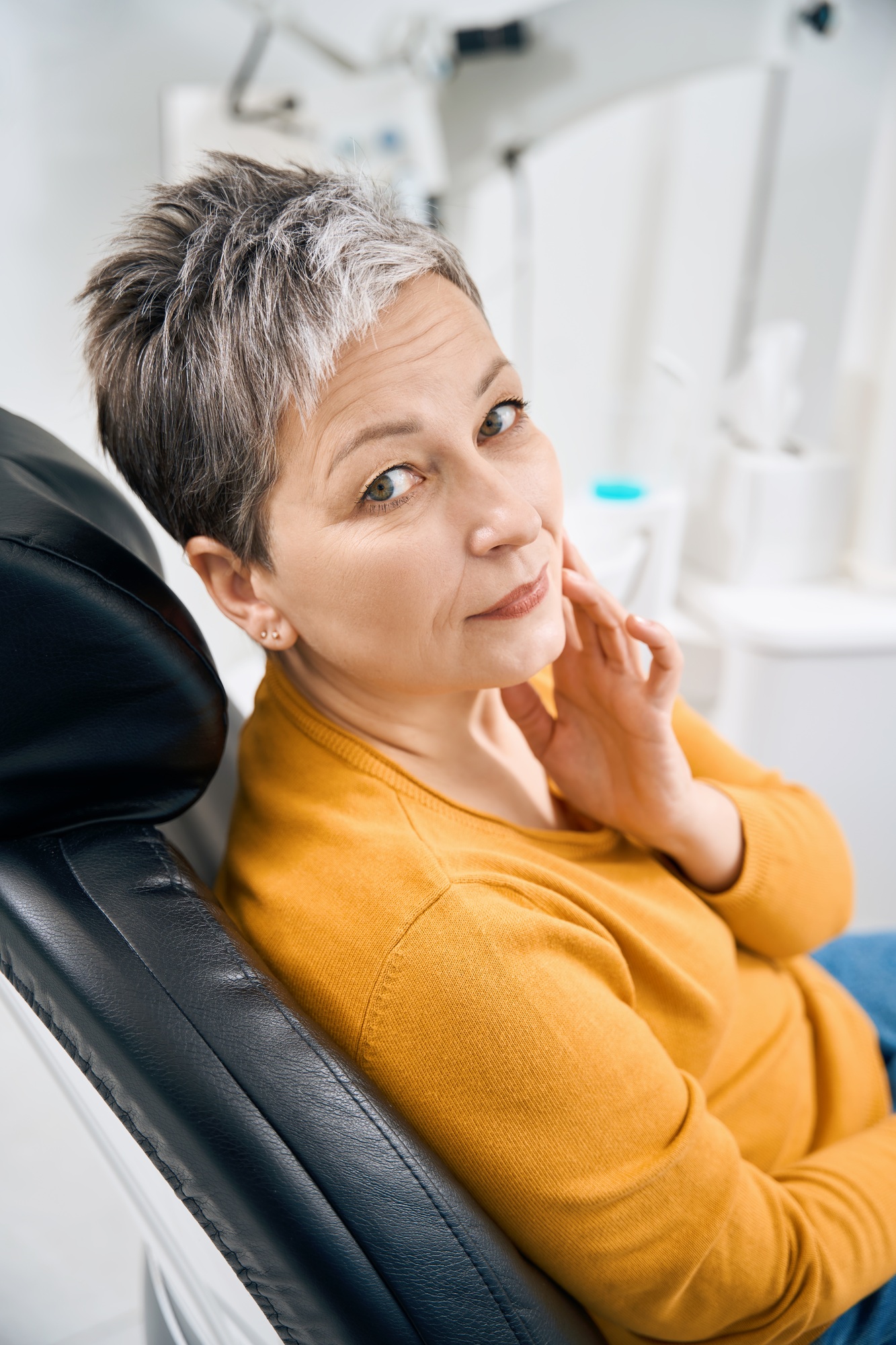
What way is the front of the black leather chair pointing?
to the viewer's right
